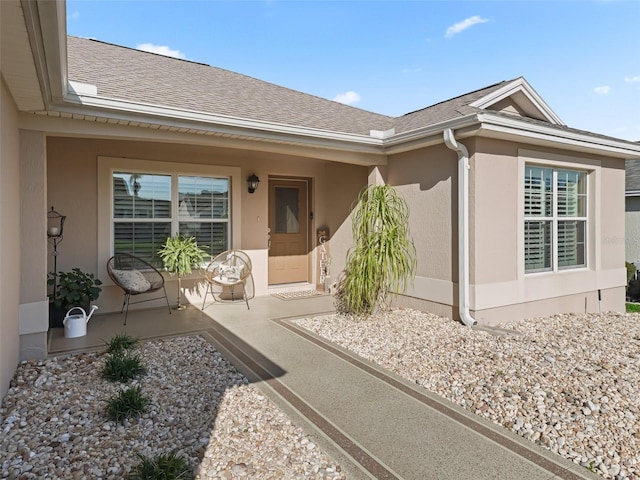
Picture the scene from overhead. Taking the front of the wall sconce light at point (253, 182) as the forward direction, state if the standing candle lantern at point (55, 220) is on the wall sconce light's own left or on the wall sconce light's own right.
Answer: on the wall sconce light's own right

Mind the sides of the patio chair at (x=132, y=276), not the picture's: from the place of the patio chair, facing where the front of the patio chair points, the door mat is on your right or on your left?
on your left

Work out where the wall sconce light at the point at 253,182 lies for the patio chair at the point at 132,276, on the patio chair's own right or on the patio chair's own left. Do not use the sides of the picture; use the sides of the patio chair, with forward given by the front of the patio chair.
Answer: on the patio chair's own left

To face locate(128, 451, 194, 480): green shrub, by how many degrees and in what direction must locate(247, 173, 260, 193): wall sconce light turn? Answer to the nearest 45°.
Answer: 0° — it already faces it

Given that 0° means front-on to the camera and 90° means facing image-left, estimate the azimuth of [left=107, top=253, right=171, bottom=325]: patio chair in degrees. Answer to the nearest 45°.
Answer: approximately 315°

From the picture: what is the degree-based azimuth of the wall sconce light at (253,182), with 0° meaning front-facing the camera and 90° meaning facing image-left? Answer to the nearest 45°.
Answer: approximately 0°

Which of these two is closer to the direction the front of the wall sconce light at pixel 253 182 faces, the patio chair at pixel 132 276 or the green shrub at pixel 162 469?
the green shrub

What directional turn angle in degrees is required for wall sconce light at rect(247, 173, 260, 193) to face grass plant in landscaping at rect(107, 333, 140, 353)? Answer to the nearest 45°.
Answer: approximately 45° to its right

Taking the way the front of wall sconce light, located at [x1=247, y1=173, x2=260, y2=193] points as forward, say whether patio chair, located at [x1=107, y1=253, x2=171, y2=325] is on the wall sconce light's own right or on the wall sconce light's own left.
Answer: on the wall sconce light's own right
